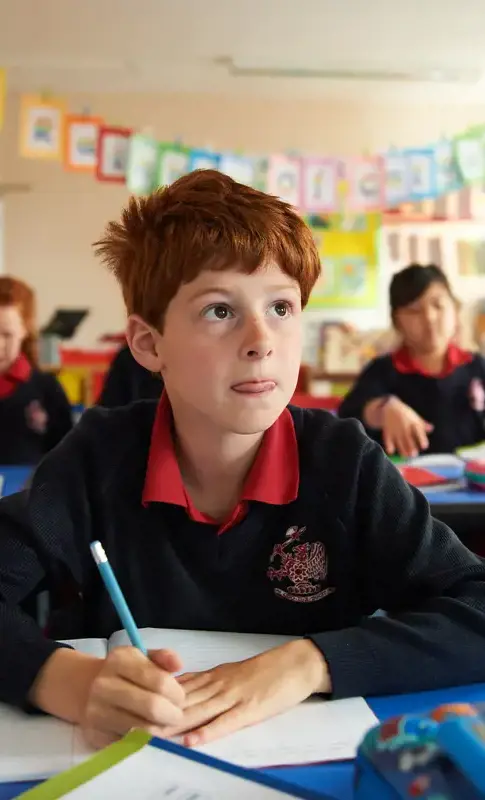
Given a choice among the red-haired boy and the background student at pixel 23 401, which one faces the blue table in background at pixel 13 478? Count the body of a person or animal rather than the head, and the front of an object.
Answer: the background student

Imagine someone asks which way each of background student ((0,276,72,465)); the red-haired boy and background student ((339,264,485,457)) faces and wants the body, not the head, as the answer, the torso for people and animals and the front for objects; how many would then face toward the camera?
3

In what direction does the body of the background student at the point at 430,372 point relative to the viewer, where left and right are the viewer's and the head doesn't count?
facing the viewer

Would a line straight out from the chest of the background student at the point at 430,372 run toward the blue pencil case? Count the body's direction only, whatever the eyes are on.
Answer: yes

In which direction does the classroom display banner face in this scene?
toward the camera

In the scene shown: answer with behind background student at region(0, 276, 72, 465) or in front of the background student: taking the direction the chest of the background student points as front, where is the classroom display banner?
behind

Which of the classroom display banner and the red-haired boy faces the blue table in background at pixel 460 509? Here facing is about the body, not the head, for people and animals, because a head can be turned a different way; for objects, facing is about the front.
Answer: the classroom display banner

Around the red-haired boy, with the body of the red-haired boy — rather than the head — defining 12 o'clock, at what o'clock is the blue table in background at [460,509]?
The blue table in background is roughly at 7 o'clock from the red-haired boy.

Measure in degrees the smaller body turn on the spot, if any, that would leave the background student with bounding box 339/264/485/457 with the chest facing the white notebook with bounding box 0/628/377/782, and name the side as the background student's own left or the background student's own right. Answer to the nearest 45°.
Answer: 0° — they already face it

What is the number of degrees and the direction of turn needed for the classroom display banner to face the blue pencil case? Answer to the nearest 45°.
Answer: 0° — it already faces it

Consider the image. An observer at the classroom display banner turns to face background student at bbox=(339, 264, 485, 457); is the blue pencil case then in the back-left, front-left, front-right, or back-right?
front-right

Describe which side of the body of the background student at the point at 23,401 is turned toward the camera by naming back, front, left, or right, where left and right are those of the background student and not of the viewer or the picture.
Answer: front

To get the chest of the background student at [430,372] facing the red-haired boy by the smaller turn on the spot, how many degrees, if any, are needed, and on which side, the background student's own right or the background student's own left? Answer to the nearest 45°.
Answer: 0° — they already face them

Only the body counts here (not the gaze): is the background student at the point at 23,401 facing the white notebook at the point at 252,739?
yes

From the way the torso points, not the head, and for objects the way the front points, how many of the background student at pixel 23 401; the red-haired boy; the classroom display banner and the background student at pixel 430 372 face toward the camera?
4

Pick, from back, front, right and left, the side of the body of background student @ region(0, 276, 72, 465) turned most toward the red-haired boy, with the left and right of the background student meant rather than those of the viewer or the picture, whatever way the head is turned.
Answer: front
